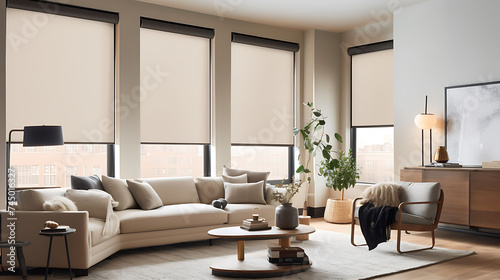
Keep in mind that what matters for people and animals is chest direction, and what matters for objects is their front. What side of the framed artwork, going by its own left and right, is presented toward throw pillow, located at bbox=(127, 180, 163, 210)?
front

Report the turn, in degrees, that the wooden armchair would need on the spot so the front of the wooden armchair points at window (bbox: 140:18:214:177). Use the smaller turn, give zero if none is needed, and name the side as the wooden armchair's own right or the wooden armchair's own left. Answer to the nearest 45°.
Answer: approximately 45° to the wooden armchair's own right

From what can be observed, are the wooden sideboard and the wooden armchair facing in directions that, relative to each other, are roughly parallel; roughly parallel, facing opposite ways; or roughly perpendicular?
roughly parallel

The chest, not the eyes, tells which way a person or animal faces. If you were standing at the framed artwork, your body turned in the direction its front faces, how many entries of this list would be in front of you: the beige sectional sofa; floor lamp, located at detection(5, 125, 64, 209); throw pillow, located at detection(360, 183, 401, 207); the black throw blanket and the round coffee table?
5

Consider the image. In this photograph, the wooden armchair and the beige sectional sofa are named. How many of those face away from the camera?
0

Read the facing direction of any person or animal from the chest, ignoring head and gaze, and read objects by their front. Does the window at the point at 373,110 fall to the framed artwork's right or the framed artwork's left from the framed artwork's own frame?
on its right

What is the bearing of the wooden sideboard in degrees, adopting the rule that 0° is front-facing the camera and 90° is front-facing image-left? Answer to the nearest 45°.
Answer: approximately 45°

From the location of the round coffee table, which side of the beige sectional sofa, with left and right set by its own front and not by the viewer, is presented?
front

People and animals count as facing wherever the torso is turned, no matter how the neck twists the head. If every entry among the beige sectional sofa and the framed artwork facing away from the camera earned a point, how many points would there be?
0

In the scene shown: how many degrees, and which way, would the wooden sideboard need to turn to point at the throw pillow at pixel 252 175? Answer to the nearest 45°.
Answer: approximately 45° to its right

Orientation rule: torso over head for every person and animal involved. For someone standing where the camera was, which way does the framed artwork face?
facing the viewer and to the left of the viewer

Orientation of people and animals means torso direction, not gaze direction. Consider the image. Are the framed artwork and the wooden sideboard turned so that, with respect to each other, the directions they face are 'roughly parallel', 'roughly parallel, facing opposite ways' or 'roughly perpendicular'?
roughly parallel

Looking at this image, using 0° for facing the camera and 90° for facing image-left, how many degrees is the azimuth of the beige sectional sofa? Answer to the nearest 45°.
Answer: approximately 315°

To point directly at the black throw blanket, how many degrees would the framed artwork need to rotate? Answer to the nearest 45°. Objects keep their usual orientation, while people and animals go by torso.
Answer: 0° — it already faces it

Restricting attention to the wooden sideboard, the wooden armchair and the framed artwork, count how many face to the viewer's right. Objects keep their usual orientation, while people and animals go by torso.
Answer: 0
